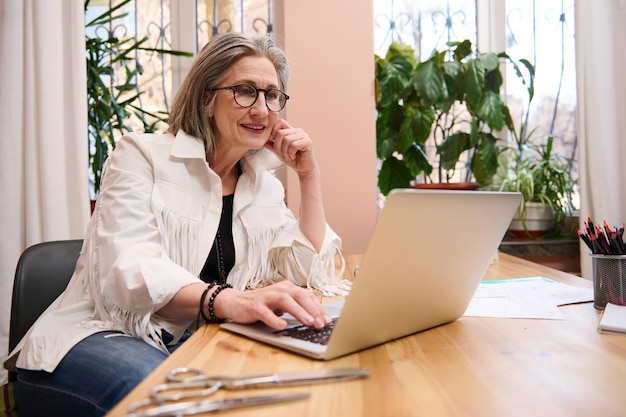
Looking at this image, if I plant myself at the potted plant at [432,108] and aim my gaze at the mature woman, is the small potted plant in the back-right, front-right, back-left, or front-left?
back-left

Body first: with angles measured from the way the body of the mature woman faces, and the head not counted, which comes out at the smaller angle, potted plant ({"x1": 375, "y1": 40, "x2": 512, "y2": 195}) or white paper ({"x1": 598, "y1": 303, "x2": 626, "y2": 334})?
the white paper

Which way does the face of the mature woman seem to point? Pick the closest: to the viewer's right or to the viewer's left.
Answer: to the viewer's right

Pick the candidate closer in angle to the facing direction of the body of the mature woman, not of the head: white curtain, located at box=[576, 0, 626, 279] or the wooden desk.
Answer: the wooden desk

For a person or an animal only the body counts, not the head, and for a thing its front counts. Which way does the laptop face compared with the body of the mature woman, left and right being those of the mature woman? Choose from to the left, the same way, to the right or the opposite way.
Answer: the opposite way

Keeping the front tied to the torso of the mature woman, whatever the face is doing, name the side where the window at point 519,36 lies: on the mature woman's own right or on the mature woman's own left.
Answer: on the mature woman's own left

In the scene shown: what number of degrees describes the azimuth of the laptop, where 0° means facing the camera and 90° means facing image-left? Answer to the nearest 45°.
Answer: approximately 135°

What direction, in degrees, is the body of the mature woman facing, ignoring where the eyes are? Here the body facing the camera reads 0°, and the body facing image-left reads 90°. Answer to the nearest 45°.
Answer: approximately 315°
